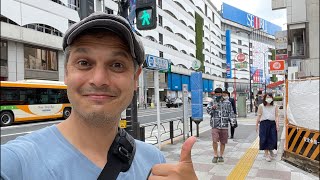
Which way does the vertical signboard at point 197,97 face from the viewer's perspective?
toward the camera

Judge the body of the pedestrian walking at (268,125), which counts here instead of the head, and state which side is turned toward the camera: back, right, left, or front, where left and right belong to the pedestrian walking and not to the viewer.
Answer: front

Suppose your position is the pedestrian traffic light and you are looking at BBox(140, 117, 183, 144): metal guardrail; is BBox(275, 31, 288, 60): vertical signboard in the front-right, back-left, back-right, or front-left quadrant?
front-right

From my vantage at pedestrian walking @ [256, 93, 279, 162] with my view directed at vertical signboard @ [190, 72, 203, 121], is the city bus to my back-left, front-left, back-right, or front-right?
front-left

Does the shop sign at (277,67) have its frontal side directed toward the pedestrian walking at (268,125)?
yes

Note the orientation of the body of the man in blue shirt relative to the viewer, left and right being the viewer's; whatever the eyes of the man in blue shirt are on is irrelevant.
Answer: facing the viewer

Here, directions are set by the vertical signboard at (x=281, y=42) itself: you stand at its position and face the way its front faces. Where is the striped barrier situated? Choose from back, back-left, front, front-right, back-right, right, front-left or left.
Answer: front
